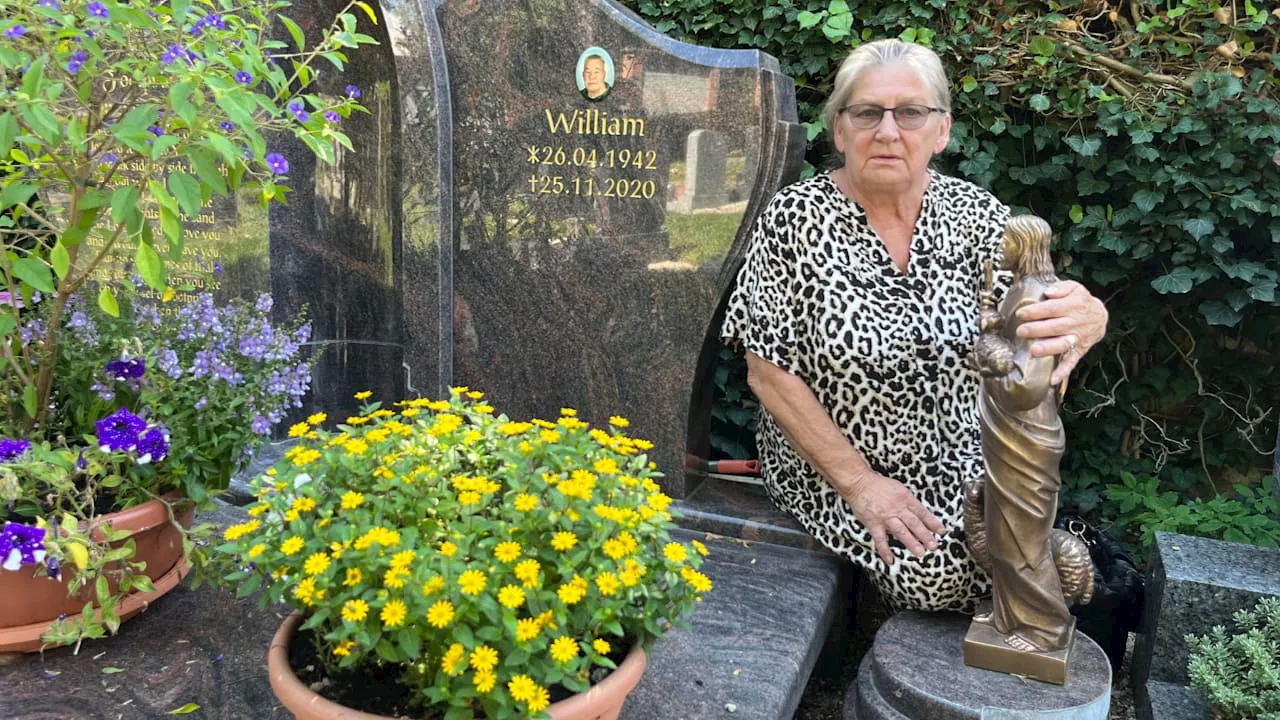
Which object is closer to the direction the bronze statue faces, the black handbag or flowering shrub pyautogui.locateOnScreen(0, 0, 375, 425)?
the flowering shrub

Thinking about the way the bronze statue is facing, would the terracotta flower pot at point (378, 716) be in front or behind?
in front

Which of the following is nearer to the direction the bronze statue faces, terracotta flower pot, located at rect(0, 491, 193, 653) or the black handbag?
the terracotta flower pot

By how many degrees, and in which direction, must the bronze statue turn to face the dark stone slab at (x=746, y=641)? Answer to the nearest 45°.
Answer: approximately 45° to its right

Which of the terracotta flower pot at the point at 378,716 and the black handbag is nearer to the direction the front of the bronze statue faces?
the terracotta flower pot

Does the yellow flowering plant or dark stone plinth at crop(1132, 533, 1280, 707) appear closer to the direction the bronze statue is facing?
the yellow flowering plant

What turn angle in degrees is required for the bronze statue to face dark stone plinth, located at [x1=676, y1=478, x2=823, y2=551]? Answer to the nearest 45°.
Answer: approximately 90° to its right

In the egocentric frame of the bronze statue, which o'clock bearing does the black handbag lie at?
The black handbag is roughly at 5 o'clock from the bronze statue.

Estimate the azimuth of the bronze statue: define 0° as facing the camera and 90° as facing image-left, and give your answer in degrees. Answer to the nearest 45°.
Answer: approximately 45°

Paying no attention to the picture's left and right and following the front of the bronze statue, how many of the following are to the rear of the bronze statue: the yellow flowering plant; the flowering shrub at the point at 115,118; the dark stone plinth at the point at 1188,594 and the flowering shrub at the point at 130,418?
1
